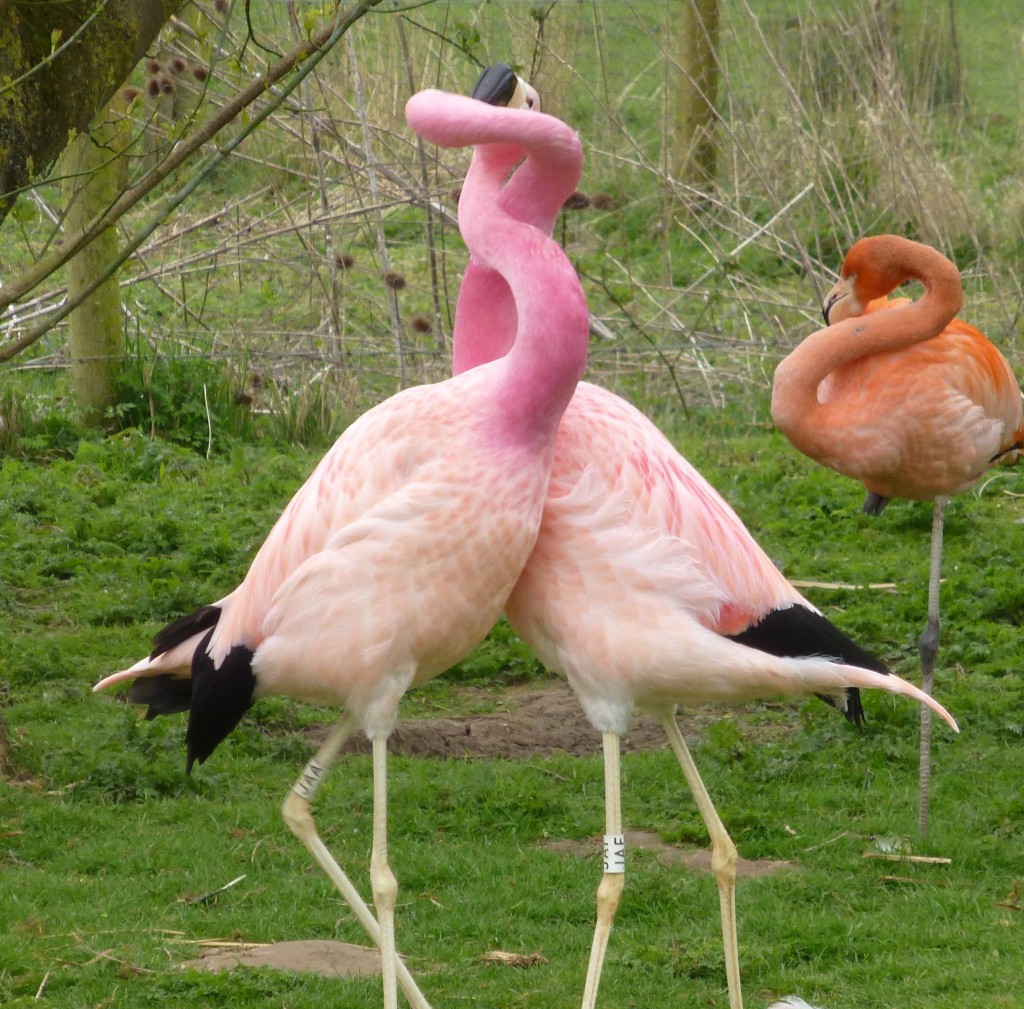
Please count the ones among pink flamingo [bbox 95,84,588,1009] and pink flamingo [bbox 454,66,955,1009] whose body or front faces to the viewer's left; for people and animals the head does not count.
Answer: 1

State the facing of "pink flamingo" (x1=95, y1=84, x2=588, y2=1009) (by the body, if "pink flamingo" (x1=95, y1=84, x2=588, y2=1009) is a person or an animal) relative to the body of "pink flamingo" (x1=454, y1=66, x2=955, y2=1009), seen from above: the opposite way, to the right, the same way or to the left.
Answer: the opposite way

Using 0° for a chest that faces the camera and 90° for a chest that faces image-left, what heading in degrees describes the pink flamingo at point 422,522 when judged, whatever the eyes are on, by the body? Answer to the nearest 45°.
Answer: approximately 270°

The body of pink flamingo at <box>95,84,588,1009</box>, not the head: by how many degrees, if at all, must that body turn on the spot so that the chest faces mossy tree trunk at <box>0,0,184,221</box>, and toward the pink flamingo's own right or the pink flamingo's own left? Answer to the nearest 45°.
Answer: approximately 135° to the pink flamingo's own left

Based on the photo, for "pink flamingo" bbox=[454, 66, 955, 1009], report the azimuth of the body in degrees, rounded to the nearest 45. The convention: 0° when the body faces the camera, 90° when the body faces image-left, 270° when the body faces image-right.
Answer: approximately 90°

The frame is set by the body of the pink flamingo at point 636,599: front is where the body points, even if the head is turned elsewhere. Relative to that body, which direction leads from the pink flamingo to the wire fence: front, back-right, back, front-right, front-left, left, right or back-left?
right

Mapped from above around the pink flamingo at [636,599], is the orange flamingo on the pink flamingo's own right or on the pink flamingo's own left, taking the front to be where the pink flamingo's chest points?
on the pink flamingo's own right

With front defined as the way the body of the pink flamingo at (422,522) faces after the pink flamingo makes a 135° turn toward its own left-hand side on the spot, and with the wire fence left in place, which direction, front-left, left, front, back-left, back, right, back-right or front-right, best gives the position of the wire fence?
front-right

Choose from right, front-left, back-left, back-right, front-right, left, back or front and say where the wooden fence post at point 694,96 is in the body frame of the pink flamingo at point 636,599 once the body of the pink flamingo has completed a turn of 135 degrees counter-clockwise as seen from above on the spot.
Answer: back-left

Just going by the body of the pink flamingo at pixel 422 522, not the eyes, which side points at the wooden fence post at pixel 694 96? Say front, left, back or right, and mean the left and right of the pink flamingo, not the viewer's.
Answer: left
